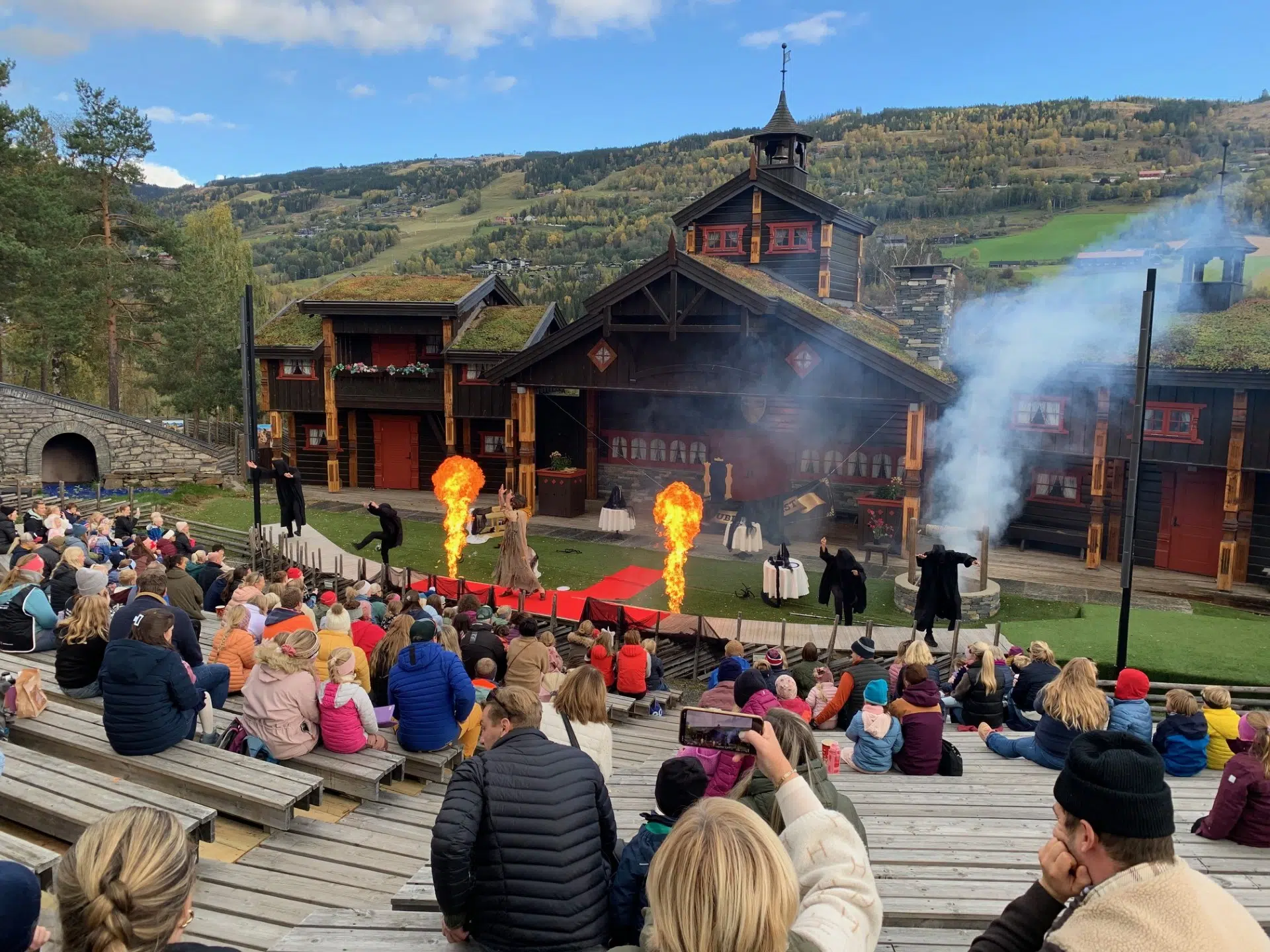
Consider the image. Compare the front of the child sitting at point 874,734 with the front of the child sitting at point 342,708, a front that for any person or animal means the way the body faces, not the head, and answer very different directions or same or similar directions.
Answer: same or similar directions

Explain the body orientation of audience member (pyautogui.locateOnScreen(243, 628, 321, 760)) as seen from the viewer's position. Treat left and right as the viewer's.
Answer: facing away from the viewer and to the right of the viewer

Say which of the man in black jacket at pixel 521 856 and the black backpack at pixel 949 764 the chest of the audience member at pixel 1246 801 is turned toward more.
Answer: the black backpack

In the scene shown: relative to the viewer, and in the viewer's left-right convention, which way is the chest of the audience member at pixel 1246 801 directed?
facing away from the viewer and to the left of the viewer

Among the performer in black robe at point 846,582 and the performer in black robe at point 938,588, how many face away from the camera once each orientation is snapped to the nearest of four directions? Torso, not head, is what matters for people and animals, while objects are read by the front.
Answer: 0

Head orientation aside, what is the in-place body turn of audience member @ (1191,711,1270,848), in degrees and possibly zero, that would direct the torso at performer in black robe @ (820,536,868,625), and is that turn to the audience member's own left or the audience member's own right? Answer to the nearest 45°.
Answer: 0° — they already face them

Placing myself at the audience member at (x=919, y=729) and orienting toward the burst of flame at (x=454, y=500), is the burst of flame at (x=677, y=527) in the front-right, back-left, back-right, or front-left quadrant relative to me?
front-right

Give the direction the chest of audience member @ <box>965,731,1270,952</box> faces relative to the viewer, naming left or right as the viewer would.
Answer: facing away from the viewer and to the left of the viewer

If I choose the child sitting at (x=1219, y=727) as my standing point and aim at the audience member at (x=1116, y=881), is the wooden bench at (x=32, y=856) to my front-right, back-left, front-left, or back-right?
front-right

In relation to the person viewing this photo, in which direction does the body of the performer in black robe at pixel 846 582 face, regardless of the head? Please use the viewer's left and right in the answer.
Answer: facing the viewer

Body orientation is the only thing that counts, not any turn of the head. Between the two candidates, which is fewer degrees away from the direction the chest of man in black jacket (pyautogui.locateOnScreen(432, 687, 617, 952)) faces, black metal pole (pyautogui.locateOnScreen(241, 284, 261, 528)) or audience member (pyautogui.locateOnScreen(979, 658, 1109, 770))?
the black metal pole

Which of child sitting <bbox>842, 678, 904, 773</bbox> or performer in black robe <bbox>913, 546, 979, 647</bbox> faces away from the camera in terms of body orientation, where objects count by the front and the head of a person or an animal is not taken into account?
the child sitting

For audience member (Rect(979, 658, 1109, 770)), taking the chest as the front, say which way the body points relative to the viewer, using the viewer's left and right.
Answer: facing away from the viewer and to the left of the viewer

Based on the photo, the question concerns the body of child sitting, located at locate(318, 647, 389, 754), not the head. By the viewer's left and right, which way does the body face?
facing away from the viewer and to the right of the viewer

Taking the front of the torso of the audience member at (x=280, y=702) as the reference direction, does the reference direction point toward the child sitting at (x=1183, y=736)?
no

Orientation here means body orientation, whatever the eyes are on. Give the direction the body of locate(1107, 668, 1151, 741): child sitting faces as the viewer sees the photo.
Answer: away from the camera

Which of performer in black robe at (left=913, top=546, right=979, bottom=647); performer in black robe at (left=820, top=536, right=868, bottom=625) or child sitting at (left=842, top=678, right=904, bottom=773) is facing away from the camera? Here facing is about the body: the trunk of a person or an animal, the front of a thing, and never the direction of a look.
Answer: the child sitting

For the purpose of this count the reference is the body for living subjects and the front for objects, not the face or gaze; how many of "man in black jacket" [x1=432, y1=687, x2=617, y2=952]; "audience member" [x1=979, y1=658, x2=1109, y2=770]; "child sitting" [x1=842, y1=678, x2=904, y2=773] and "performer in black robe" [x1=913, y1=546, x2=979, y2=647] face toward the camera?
1

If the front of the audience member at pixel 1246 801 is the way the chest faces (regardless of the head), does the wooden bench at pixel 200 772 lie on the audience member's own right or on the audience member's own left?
on the audience member's own left
